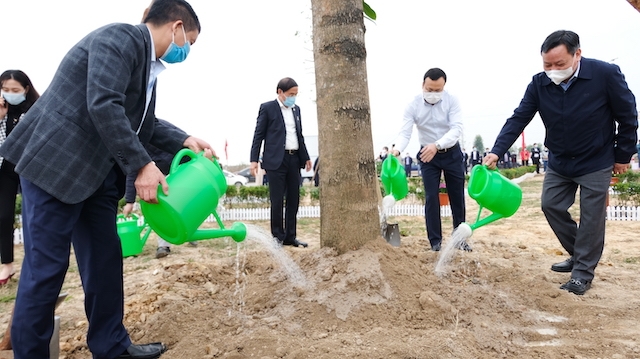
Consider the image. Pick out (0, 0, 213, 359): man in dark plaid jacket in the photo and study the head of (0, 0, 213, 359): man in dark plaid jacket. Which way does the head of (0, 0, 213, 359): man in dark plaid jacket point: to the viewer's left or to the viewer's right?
to the viewer's right

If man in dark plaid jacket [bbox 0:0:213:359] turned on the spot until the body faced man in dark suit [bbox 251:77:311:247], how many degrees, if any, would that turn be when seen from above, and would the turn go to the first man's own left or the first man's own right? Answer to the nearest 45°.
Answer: approximately 45° to the first man's own left

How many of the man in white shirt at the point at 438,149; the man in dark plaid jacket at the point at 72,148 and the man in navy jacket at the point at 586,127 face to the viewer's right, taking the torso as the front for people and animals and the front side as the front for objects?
1

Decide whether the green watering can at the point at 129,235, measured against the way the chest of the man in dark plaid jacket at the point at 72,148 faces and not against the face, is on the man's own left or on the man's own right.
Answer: on the man's own left

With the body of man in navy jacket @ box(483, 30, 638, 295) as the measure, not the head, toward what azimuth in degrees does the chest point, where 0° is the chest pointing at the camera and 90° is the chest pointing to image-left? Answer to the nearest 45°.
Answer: approximately 45°

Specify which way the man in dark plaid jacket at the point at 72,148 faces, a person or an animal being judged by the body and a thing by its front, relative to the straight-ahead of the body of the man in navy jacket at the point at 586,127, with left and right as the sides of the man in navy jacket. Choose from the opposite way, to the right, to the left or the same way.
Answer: the opposite way

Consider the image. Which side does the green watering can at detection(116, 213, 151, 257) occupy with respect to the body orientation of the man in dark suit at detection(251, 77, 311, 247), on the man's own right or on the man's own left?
on the man's own right

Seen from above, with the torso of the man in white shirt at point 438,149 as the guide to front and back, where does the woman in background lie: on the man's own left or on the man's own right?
on the man's own right

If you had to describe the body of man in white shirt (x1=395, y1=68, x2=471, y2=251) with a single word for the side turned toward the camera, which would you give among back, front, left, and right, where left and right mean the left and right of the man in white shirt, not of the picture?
front

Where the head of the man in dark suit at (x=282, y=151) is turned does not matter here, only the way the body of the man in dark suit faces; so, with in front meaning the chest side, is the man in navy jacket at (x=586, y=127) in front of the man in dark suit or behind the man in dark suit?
in front

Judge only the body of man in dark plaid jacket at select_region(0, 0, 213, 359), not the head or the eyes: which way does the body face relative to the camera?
to the viewer's right

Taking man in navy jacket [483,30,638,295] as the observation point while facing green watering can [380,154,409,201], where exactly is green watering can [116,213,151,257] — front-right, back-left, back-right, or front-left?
front-left

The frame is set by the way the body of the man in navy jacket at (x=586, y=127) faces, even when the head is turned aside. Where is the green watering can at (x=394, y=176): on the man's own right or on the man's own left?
on the man's own right

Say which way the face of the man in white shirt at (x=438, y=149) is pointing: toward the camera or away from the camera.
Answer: toward the camera

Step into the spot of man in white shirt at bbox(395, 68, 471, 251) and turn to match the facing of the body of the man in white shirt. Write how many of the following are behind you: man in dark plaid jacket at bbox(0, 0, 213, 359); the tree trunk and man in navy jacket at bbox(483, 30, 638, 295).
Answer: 0

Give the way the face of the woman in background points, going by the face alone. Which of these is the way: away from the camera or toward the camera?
toward the camera
